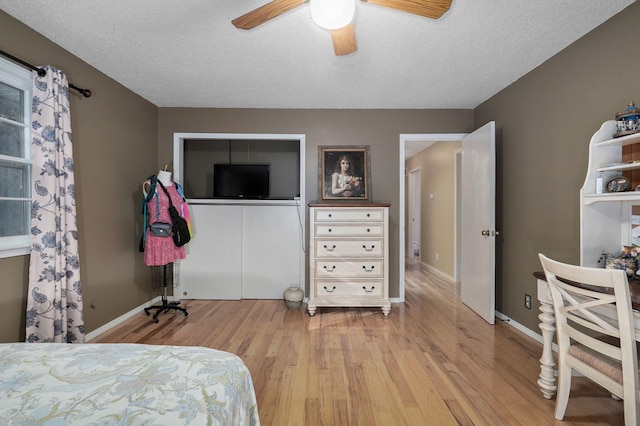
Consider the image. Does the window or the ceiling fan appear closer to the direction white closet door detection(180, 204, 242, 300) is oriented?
the ceiling fan

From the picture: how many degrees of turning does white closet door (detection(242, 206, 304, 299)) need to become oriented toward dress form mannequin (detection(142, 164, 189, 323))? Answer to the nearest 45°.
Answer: approximately 45° to its right

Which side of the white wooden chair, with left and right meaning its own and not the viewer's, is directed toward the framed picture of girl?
left

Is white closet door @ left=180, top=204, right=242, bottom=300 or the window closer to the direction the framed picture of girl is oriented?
the window

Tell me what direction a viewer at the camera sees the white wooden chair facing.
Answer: facing away from the viewer and to the right of the viewer

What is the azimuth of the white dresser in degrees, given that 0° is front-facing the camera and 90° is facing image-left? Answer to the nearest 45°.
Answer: approximately 0°

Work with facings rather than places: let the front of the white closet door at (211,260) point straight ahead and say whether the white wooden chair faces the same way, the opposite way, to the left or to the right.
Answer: to the left

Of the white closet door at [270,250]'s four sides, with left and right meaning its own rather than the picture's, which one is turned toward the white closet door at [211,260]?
right

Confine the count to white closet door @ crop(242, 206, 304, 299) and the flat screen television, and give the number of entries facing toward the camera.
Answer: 2

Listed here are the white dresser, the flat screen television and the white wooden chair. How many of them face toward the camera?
2
